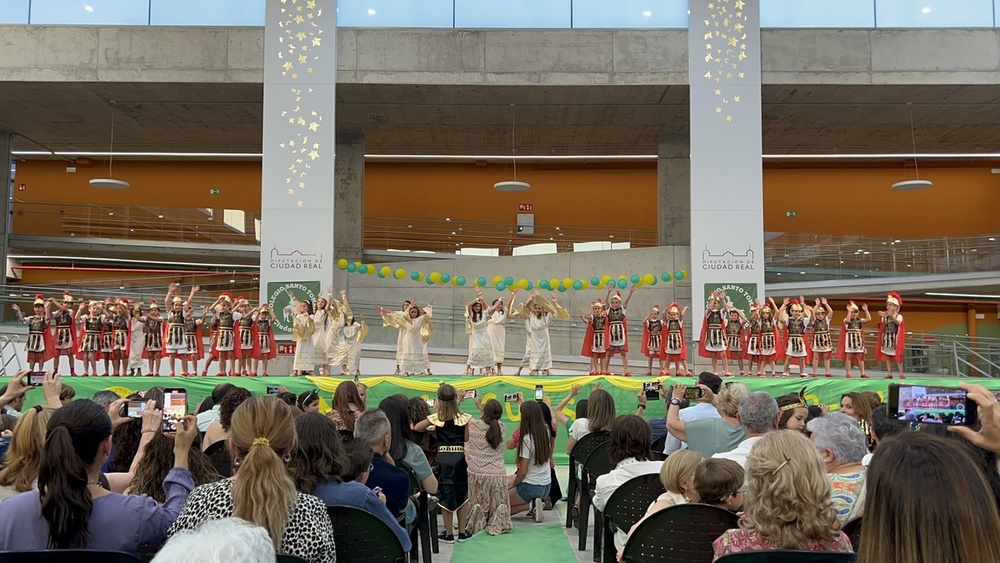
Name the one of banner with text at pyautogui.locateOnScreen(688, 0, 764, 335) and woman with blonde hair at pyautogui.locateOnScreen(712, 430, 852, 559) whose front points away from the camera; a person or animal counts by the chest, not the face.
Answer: the woman with blonde hair

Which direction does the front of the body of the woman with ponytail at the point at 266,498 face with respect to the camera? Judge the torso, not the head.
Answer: away from the camera

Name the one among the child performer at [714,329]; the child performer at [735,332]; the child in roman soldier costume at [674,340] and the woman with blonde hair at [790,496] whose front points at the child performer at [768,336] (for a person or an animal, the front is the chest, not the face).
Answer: the woman with blonde hair

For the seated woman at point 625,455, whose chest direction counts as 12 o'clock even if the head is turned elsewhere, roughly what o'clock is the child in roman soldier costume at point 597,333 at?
The child in roman soldier costume is roughly at 12 o'clock from the seated woman.

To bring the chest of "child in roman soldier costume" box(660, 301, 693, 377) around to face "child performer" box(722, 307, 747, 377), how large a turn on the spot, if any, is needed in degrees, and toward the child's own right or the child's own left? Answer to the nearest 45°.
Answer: approximately 90° to the child's own left

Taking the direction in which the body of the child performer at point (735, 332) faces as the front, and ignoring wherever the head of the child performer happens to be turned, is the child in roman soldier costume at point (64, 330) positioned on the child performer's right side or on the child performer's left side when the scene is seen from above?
on the child performer's right side

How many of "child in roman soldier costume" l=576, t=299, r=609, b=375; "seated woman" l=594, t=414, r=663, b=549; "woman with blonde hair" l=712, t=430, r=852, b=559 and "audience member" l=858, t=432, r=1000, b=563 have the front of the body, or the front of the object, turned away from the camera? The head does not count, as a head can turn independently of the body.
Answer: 3

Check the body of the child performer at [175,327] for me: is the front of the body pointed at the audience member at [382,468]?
yes

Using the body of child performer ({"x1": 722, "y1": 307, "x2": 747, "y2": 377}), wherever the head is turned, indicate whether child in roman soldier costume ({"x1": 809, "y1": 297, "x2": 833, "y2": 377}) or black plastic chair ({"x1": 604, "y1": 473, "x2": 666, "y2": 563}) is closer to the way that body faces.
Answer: the black plastic chair

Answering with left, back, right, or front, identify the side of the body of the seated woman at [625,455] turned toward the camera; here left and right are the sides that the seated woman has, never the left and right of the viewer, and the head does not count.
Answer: back

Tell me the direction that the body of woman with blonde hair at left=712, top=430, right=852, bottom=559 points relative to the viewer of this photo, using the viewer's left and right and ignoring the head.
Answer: facing away from the viewer
